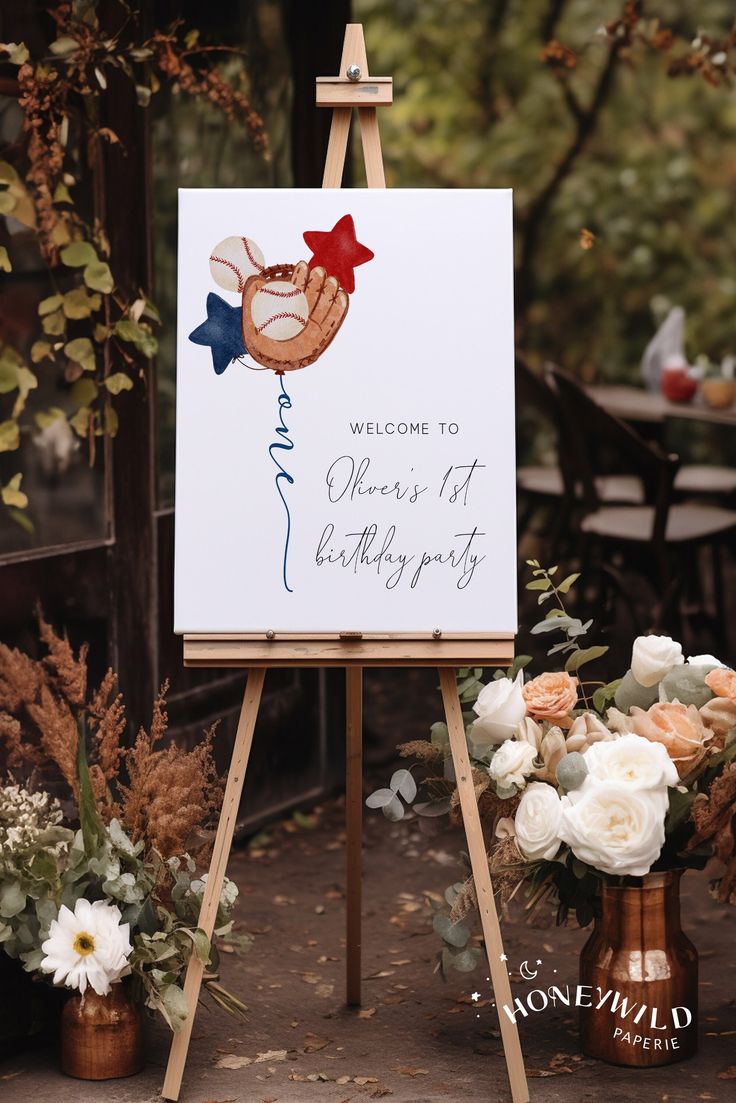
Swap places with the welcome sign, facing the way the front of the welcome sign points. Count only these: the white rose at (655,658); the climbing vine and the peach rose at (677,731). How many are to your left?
2

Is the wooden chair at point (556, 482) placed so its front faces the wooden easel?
no

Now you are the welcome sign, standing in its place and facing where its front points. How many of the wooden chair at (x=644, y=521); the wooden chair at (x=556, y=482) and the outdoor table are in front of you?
0

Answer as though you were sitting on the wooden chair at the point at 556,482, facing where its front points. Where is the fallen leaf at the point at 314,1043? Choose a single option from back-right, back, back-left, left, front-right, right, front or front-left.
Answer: back-right

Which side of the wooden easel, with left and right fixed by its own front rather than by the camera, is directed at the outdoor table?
back

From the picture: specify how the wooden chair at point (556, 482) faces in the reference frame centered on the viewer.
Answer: facing away from the viewer and to the right of the viewer

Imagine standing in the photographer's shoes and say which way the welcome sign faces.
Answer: facing the viewer

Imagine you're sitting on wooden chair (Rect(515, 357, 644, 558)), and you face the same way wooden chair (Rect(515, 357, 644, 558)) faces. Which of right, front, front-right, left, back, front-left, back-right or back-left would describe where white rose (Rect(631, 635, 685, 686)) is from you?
back-right

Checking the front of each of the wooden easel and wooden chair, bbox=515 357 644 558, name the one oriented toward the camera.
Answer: the wooden easel

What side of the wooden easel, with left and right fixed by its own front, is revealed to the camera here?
front

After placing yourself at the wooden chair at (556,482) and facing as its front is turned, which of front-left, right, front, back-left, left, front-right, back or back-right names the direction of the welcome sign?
back-right

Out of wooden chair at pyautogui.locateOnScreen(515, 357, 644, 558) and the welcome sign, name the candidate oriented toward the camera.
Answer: the welcome sign

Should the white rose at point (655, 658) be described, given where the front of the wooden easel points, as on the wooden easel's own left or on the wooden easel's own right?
on the wooden easel's own left

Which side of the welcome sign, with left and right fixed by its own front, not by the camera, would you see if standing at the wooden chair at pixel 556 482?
back

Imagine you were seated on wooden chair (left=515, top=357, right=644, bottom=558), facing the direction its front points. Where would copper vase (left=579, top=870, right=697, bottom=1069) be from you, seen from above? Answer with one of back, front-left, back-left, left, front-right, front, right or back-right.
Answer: back-right

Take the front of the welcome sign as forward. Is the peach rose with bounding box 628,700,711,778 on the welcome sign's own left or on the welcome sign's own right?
on the welcome sign's own left

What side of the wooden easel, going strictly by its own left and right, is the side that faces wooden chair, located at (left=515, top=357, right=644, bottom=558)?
back
